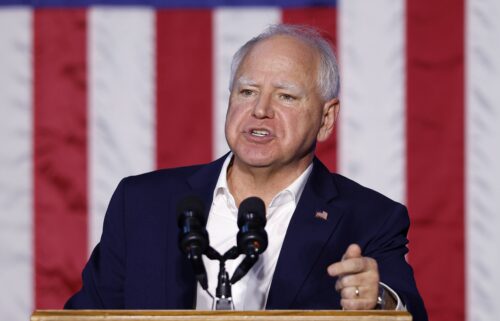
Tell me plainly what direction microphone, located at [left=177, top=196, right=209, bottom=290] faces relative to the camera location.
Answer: facing away from the viewer

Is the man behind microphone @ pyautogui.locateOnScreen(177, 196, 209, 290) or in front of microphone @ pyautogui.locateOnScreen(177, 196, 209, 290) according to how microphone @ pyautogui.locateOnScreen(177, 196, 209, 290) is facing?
in front
